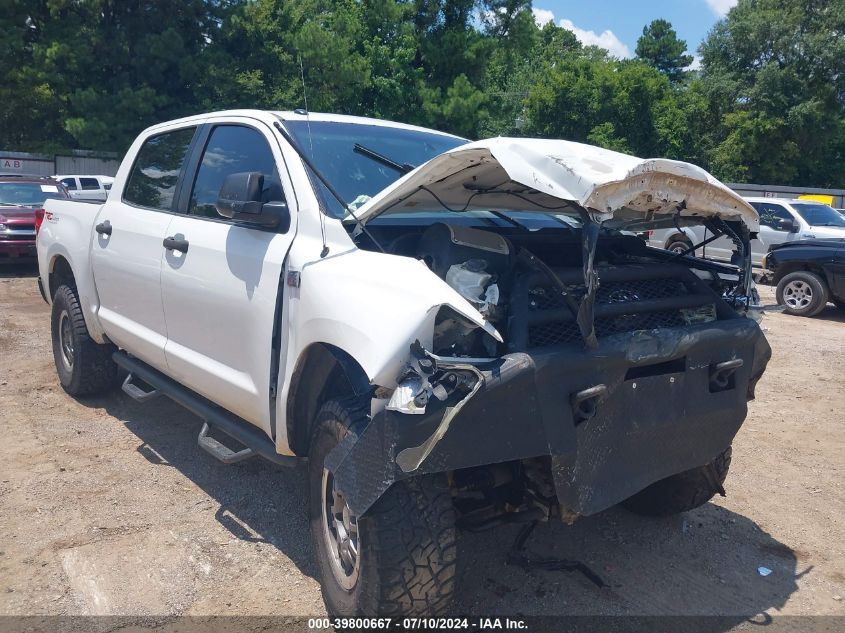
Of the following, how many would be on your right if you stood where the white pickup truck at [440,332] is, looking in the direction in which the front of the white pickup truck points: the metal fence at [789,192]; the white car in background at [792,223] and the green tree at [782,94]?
0

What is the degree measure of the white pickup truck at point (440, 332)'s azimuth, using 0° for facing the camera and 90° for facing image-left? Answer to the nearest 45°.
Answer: approximately 315°

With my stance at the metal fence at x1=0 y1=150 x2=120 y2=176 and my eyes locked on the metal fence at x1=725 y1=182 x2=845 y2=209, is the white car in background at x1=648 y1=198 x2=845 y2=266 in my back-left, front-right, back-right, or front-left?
front-right

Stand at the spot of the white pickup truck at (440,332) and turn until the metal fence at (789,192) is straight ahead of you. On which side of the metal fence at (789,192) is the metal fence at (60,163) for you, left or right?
left

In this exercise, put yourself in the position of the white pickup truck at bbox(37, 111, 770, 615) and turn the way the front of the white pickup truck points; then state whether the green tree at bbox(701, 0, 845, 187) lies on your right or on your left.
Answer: on your left

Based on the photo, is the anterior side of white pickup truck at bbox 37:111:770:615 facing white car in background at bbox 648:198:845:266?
no

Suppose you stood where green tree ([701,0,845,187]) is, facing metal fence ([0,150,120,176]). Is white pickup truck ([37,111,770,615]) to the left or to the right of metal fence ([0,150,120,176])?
left

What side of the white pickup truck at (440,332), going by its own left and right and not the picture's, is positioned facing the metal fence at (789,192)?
left

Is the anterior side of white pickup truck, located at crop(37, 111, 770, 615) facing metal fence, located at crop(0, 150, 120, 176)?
no

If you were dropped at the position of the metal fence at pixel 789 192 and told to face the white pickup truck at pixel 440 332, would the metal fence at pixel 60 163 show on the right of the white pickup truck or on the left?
right
